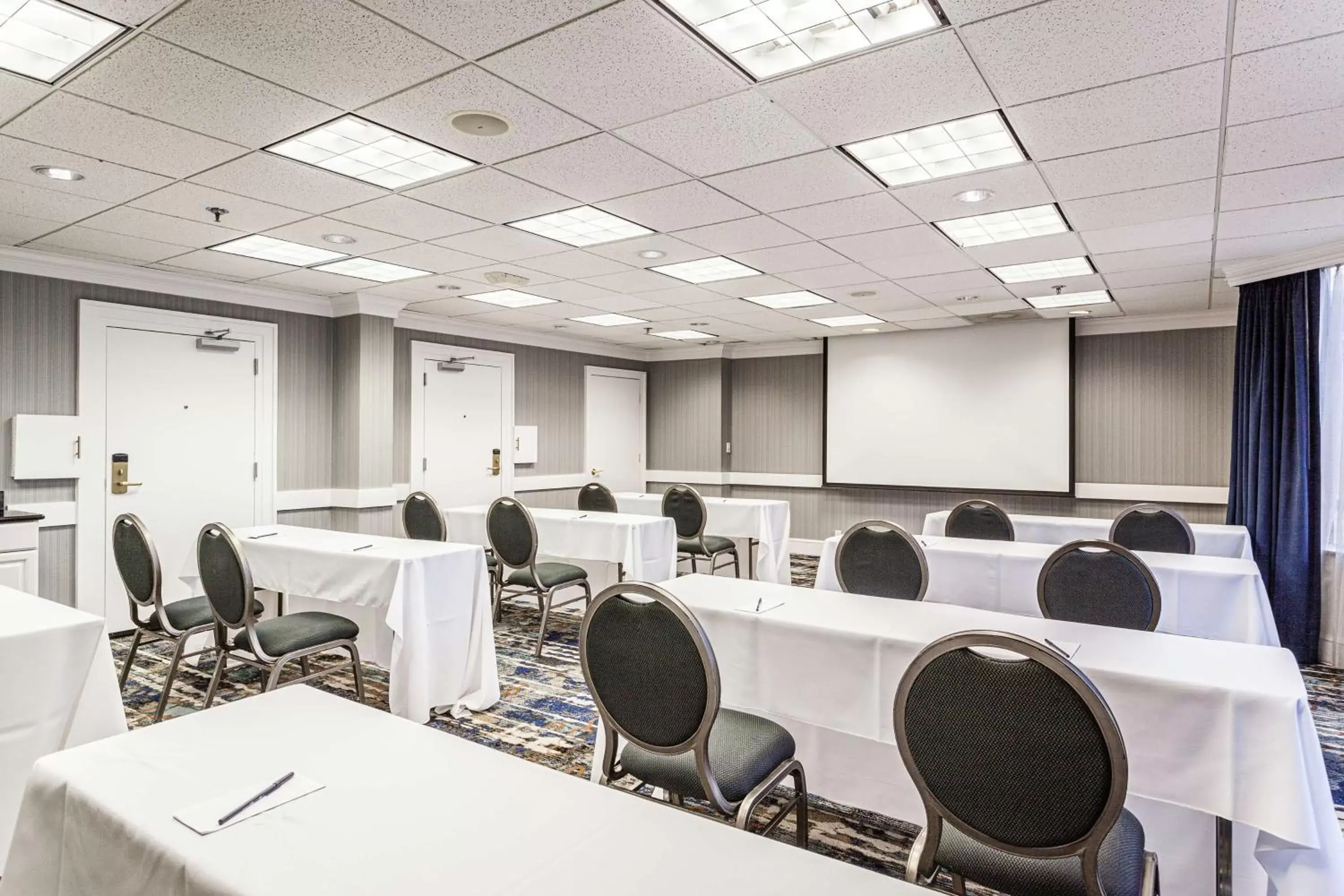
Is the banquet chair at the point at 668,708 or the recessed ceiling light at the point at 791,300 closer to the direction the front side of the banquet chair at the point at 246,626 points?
the recessed ceiling light

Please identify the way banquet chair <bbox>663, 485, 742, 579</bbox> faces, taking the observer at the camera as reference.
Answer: facing away from the viewer and to the right of the viewer

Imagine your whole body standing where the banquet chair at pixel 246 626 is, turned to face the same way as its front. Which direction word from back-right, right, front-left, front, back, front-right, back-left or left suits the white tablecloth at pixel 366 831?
back-right

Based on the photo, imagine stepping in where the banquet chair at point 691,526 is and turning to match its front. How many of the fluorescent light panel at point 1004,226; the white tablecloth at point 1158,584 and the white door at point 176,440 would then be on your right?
2

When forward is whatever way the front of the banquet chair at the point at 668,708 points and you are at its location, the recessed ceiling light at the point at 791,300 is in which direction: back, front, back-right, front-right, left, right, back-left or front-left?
front-left

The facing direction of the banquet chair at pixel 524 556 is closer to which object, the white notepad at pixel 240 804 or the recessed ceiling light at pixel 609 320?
the recessed ceiling light

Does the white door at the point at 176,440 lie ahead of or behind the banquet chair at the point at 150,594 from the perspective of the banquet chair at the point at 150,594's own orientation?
ahead

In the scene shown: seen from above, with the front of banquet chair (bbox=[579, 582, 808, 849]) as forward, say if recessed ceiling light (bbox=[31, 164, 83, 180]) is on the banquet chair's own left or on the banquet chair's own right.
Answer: on the banquet chair's own left

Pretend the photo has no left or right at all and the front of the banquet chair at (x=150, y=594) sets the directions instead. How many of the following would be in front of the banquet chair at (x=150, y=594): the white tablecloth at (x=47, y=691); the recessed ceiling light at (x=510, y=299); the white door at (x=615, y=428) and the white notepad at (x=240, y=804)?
2

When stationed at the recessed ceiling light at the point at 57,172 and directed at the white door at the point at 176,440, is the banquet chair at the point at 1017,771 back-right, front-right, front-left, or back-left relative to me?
back-right

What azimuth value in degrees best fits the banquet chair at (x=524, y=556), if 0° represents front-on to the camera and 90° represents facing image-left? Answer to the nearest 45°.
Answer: approximately 225°

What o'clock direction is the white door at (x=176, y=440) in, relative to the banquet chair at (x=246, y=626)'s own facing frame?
The white door is roughly at 10 o'clock from the banquet chair.

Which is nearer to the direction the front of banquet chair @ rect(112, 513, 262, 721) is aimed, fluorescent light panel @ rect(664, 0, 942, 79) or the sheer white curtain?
the sheer white curtain
